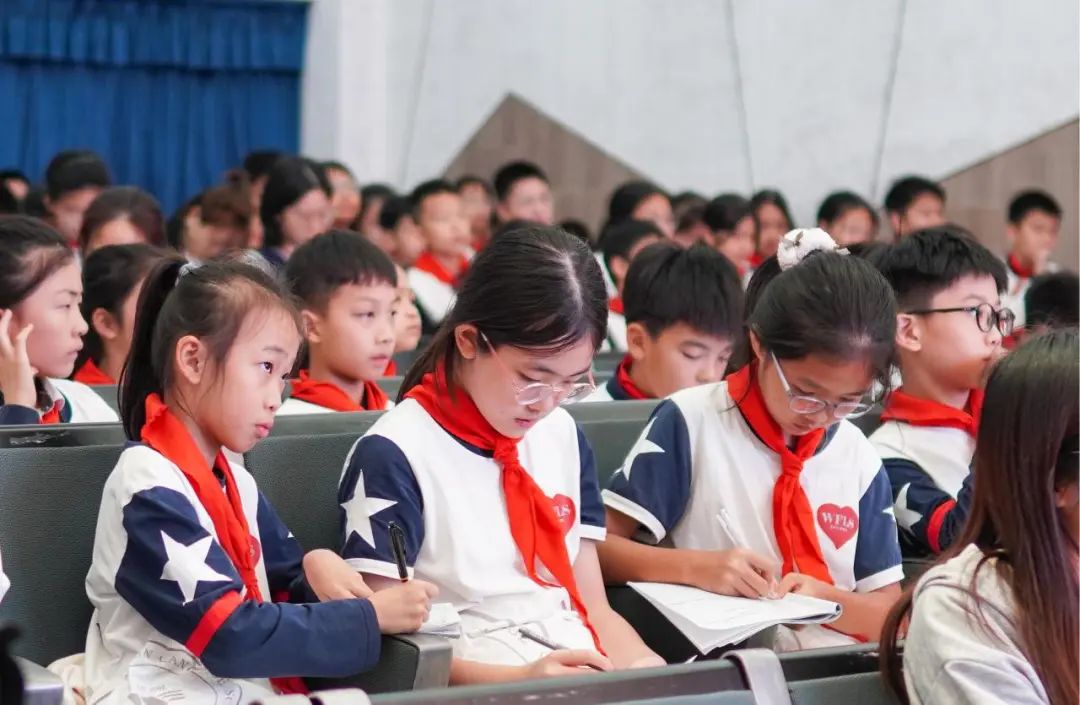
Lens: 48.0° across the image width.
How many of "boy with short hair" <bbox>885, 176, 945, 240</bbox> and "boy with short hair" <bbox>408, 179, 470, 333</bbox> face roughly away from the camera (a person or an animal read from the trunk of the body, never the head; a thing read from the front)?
0

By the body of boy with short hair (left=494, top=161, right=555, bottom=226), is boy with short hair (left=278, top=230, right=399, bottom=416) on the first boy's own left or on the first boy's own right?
on the first boy's own right

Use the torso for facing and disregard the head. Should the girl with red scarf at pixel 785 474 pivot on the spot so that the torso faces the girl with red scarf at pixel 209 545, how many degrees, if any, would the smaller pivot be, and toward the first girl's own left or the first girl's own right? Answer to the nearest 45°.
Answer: approximately 90° to the first girl's own right

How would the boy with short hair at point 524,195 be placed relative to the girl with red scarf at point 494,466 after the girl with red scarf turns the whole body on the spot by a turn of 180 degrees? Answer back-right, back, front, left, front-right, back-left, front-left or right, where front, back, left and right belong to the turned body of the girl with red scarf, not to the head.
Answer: front-right

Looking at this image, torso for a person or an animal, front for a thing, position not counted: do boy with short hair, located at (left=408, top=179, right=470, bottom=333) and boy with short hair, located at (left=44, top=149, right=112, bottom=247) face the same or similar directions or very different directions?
same or similar directions

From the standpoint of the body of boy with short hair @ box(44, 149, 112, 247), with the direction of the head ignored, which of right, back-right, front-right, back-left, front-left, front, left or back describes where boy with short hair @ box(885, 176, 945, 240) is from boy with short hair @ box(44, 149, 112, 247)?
front-left

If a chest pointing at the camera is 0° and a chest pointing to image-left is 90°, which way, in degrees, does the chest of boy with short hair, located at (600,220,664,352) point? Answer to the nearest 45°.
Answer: approximately 315°

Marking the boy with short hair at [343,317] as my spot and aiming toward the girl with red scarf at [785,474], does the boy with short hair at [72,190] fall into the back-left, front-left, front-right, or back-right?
back-left

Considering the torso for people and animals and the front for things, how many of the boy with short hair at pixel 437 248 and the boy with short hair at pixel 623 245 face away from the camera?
0

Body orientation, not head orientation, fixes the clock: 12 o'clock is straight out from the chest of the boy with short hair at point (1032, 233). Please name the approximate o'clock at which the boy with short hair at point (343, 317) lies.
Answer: the boy with short hair at point (343, 317) is roughly at 2 o'clock from the boy with short hair at point (1032, 233).

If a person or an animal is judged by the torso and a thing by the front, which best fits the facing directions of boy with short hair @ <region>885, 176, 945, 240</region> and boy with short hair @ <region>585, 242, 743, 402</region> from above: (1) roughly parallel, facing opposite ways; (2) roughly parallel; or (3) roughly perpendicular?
roughly parallel
